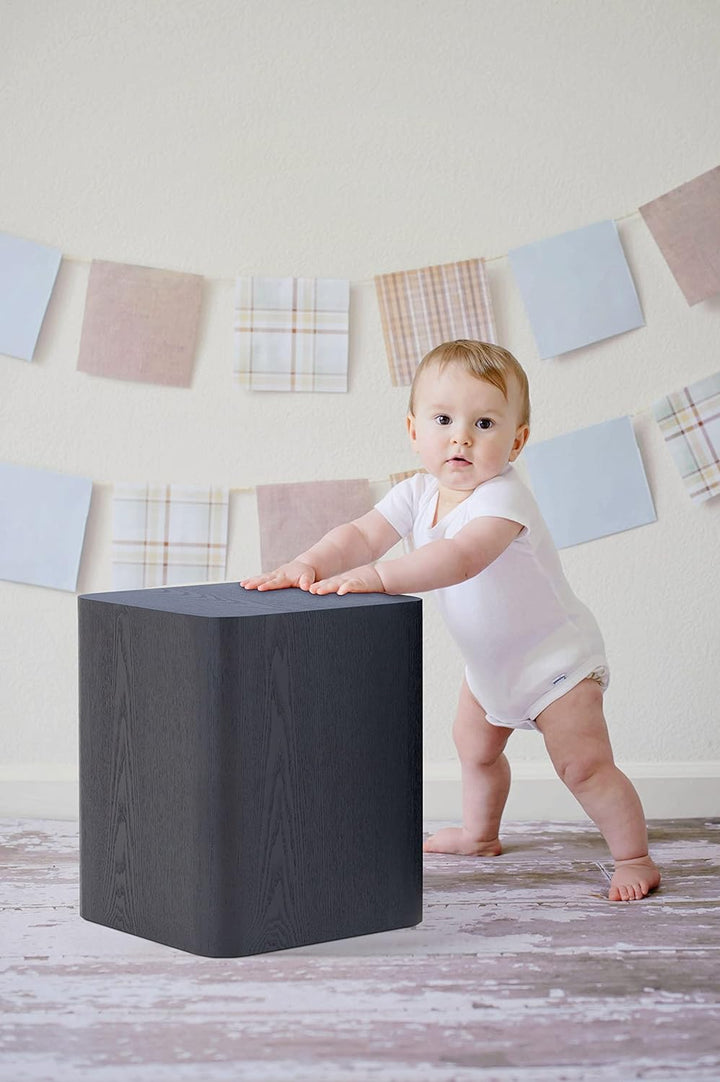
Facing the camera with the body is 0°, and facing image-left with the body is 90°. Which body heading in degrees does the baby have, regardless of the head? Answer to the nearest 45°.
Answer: approximately 45°
